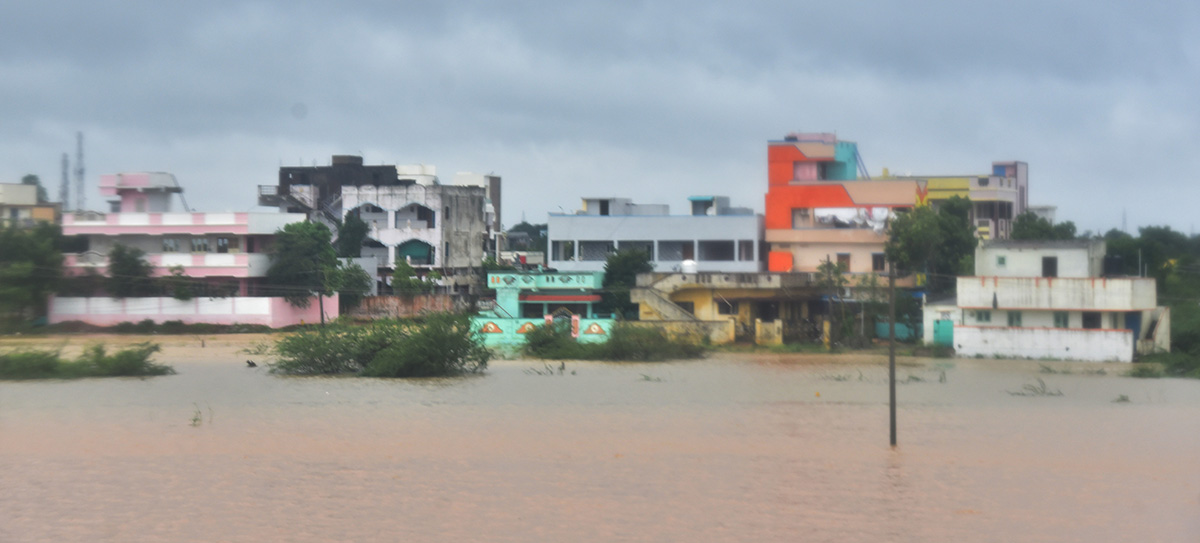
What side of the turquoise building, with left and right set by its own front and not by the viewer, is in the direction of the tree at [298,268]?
right

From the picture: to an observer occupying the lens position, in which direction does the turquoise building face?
facing the viewer

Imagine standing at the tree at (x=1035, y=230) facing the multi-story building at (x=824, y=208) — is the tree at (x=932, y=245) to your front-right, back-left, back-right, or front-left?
front-left

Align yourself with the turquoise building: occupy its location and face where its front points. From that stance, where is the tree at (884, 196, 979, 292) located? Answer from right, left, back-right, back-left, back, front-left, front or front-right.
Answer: left

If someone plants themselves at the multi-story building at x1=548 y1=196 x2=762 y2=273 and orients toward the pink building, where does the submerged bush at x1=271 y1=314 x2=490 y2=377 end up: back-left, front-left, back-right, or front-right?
front-left

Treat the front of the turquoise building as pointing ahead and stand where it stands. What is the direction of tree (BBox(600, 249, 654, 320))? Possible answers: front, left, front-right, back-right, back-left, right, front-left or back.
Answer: left

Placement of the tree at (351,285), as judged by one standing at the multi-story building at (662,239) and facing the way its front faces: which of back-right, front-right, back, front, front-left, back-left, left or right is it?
right

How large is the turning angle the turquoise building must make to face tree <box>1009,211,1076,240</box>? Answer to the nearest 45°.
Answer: approximately 90° to its left

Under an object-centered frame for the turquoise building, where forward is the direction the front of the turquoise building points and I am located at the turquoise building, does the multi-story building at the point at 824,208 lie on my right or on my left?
on my left

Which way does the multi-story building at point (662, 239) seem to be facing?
toward the camera

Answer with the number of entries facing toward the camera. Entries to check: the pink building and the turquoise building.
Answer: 2

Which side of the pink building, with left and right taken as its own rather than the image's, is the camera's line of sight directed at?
front

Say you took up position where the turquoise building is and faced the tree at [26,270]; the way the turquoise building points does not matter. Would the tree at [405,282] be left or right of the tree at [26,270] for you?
right

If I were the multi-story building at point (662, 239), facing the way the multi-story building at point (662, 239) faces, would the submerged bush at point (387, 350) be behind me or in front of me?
in front

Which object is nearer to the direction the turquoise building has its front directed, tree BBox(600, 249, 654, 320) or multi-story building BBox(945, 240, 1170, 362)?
the multi-story building

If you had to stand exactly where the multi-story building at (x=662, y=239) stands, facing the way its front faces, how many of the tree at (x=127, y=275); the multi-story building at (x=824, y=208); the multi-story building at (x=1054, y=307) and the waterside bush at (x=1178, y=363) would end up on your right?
1

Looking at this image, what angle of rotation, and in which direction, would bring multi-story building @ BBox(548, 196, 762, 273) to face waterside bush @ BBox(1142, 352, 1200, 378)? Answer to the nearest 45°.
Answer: approximately 45° to its left

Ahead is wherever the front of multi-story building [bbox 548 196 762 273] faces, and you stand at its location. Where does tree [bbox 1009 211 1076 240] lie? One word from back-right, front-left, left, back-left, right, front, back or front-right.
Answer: left
